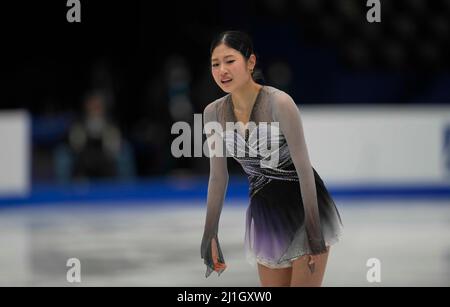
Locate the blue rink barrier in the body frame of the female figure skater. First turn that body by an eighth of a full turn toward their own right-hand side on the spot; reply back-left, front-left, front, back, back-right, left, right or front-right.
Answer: right

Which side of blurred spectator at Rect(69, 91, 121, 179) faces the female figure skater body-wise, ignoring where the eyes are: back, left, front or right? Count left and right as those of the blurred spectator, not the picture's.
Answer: front

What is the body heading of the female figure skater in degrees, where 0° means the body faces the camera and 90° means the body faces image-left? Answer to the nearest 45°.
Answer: approximately 45°

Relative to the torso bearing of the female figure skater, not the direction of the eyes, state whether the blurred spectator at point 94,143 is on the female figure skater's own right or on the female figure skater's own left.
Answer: on the female figure skater's own right

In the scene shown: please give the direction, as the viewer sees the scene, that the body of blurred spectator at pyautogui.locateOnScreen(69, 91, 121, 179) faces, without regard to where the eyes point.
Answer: toward the camera

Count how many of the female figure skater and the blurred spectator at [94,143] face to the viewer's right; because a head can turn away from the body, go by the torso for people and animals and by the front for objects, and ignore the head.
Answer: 0
